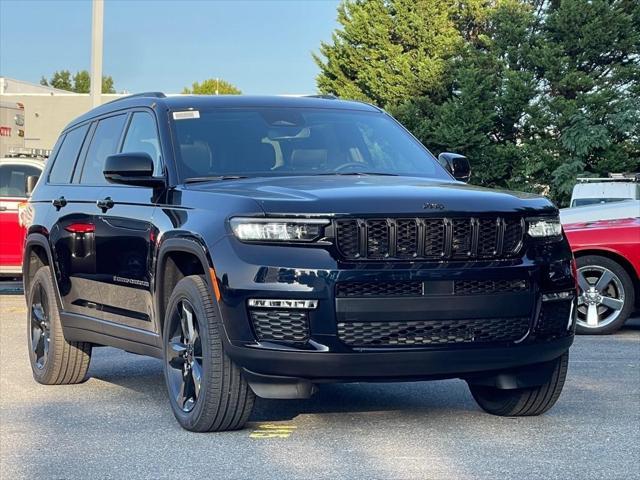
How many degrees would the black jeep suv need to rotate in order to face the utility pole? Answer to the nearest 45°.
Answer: approximately 135° to its left

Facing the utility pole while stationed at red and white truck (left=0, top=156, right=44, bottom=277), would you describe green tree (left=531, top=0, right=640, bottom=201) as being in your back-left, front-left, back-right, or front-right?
front-right

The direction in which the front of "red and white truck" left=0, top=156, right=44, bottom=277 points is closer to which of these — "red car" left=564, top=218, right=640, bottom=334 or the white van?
the white van

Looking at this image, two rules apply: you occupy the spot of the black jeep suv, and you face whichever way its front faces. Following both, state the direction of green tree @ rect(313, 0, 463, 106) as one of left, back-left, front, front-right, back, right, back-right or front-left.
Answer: back-left

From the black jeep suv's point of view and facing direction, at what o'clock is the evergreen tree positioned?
The evergreen tree is roughly at 8 o'clock from the black jeep suv.

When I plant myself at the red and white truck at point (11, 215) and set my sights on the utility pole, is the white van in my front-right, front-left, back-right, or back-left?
front-right

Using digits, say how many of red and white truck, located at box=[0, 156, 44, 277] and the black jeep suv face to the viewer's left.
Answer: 0

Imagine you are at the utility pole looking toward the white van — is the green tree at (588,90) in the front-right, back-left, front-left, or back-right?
front-left
